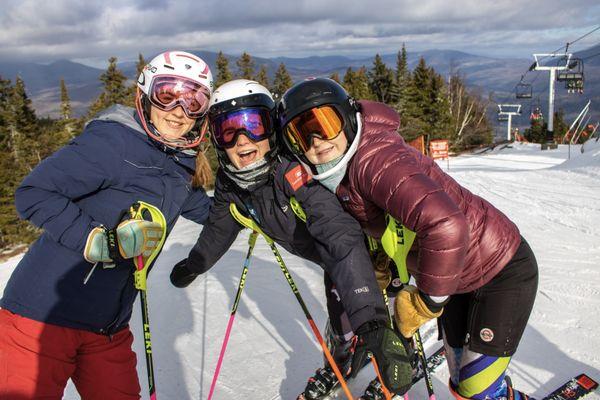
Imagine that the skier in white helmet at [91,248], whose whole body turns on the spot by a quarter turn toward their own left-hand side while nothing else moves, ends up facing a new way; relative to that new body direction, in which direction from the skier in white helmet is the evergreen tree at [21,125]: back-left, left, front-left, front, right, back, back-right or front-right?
front-left

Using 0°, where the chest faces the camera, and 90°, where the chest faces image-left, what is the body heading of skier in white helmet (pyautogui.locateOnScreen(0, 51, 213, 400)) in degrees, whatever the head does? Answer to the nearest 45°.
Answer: approximately 315°

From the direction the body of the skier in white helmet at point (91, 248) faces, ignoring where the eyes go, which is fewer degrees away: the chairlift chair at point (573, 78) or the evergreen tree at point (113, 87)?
the chairlift chair

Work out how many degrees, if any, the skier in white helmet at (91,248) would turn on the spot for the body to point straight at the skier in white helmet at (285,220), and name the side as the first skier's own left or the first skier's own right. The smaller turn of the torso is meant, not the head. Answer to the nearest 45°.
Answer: approximately 45° to the first skier's own left

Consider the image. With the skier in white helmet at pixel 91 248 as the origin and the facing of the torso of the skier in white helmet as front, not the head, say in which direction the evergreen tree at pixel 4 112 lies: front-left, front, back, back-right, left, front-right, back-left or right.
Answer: back-left

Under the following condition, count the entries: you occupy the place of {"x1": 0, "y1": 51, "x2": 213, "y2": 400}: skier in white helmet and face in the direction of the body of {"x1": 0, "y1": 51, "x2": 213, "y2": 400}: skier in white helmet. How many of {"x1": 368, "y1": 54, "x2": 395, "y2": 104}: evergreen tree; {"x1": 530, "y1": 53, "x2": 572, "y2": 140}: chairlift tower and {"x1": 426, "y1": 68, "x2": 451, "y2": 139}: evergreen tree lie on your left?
3

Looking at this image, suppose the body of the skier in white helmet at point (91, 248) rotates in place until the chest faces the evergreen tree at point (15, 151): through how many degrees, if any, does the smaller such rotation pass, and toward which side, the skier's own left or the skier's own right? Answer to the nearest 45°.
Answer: approximately 135° to the skier's own left

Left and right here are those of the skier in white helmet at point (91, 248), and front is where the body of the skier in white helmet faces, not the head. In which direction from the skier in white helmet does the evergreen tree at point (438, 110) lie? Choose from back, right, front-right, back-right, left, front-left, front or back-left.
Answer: left
